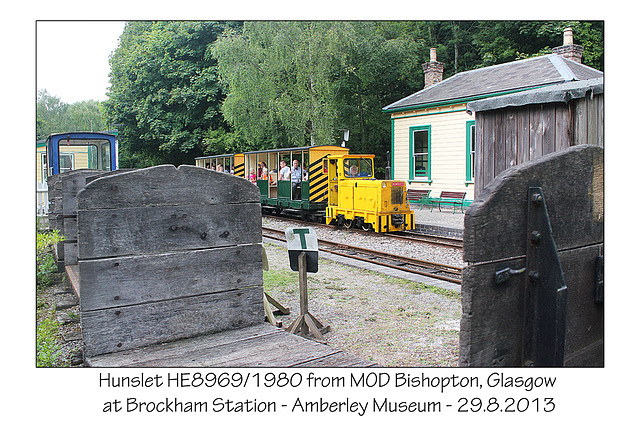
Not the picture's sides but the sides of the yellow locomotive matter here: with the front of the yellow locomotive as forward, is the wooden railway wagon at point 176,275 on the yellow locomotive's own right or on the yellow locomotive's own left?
on the yellow locomotive's own right

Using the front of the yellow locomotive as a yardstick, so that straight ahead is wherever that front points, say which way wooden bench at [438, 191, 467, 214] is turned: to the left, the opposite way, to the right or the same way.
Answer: to the right

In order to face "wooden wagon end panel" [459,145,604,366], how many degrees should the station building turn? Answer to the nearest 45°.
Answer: approximately 45° to its left

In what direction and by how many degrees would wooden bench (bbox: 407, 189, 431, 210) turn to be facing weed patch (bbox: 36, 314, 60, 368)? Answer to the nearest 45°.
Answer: approximately 45° to its left

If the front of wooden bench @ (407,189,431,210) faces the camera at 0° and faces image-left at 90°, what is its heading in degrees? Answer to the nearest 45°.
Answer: approximately 45°

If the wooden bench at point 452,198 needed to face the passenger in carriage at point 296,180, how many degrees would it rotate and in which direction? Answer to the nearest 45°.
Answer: approximately 45° to its right
